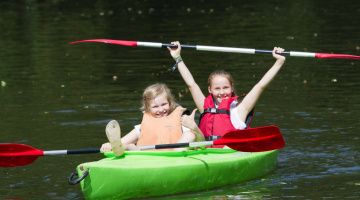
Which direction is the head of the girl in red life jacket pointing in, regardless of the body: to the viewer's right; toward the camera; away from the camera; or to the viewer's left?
toward the camera

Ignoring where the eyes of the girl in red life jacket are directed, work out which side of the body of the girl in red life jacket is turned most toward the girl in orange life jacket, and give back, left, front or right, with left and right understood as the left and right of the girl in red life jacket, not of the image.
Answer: front

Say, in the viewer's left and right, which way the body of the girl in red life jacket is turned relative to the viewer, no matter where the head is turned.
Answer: facing the viewer and to the left of the viewer
